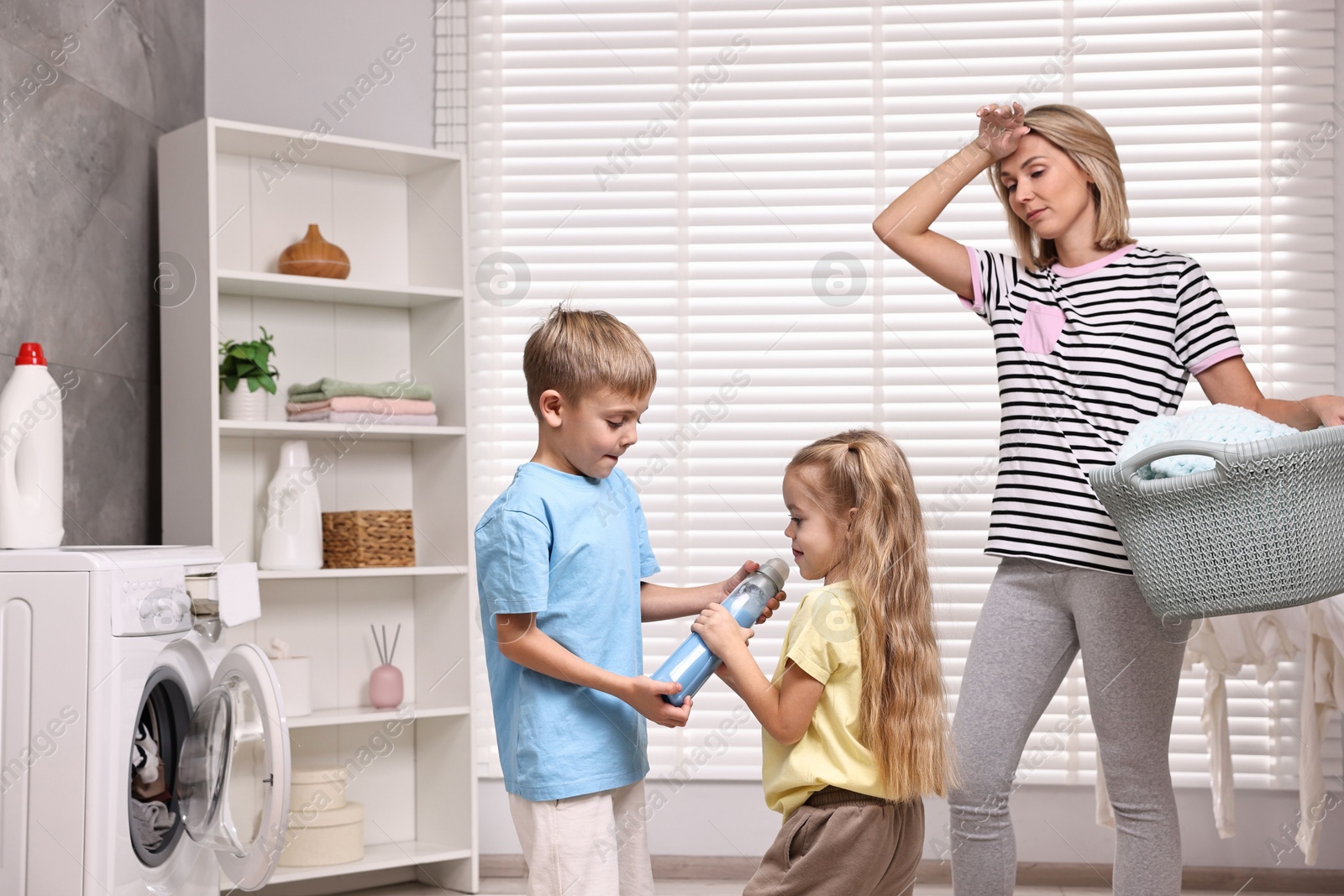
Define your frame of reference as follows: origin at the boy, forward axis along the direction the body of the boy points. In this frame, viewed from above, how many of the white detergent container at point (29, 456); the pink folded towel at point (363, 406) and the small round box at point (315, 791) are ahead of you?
0

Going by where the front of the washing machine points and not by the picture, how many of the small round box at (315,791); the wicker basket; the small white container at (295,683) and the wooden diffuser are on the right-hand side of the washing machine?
0

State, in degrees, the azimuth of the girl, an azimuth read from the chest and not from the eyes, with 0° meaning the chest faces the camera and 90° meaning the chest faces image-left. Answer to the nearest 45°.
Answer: approximately 90°

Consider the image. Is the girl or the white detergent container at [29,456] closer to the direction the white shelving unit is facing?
the girl

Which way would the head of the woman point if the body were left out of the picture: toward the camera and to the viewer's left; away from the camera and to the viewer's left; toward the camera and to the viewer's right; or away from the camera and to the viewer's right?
toward the camera and to the viewer's left

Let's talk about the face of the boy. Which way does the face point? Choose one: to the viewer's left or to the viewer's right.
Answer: to the viewer's right

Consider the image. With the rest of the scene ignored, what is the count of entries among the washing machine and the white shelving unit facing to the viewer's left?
0

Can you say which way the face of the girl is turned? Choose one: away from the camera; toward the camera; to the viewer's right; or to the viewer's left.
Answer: to the viewer's left

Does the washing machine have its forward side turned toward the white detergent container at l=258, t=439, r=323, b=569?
no

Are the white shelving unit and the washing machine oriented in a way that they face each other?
no

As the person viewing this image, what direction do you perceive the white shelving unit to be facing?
facing the viewer and to the right of the viewer
